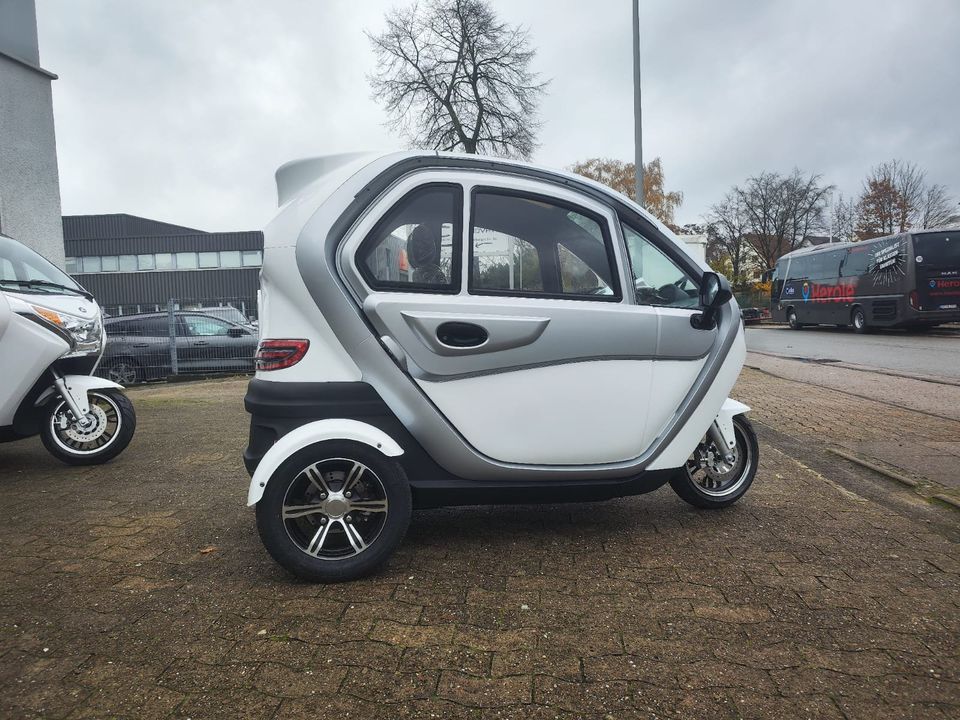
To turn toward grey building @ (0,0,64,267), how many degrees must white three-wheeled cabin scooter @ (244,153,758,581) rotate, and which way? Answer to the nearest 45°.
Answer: approximately 135° to its left

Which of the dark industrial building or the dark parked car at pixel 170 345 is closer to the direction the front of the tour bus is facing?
the dark industrial building

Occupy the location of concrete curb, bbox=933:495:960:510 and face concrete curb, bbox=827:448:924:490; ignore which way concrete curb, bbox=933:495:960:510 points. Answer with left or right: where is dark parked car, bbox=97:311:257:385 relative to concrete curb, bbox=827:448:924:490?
left

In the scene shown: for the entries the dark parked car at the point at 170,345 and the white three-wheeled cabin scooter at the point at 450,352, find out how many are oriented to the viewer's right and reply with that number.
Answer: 2

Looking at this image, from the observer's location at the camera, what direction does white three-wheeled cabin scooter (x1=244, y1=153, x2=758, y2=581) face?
facing to the right of the viewer

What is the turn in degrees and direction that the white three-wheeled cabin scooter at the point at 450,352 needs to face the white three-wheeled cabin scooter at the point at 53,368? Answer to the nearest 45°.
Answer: approximately 135° to its left

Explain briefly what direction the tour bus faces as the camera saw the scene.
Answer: facing away from the viewer and to the left of the viewer

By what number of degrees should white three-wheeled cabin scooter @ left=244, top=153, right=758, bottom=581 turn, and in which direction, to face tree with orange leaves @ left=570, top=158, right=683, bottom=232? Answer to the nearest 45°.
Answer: approximately 90° to its left

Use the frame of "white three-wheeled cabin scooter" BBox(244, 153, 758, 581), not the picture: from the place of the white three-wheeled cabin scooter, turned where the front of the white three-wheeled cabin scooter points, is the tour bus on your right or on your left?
on your left

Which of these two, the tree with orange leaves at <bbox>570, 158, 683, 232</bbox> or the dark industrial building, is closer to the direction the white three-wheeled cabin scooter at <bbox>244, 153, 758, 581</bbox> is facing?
the tree with orange leaves

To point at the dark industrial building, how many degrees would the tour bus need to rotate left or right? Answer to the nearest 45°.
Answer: approximately 45° to its left

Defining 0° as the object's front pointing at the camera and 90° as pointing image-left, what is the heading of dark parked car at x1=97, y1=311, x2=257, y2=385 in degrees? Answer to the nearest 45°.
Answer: approximately 270°

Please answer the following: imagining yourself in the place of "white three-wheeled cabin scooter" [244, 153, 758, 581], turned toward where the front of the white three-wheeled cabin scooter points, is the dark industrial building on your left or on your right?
on your left

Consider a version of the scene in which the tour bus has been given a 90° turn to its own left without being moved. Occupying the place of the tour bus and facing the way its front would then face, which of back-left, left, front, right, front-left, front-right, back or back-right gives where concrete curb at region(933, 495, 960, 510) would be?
front-left

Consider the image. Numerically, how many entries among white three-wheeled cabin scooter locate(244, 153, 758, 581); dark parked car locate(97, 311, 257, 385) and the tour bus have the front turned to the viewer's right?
2
